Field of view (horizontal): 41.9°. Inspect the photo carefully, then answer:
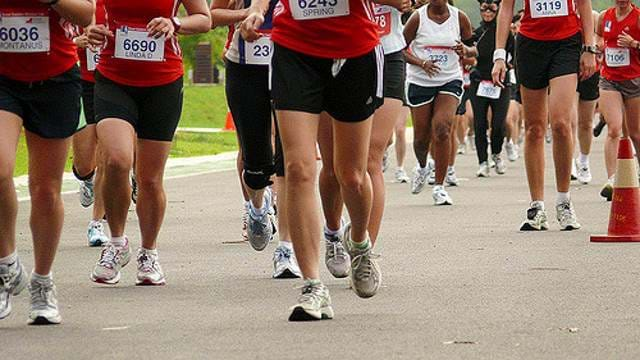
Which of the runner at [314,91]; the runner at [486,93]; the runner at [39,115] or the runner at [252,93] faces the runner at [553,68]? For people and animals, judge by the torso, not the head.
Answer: the runner at [486,93]

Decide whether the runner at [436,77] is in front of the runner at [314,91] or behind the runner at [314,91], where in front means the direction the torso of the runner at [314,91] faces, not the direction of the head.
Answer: behind

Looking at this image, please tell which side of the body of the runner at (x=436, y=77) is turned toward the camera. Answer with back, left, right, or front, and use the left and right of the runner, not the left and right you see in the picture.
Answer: front

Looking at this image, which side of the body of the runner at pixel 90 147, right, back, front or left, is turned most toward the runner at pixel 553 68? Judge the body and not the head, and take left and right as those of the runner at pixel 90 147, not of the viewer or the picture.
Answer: left

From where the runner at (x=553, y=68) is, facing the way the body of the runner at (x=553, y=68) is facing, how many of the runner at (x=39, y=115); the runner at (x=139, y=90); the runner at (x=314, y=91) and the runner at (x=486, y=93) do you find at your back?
1

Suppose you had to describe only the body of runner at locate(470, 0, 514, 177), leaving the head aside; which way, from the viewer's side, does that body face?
toward the camera

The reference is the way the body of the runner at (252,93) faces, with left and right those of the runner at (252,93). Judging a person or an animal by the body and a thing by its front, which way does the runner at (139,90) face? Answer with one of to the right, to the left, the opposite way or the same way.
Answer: the same way

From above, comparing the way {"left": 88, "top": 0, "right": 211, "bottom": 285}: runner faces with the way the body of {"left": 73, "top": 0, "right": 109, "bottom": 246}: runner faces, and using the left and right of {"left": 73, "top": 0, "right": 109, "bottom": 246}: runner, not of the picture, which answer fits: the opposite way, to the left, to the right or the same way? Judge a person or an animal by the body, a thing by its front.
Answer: the same way

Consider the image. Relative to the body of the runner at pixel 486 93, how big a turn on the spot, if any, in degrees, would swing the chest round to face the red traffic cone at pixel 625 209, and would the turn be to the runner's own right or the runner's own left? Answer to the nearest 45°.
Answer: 0° — they already face it

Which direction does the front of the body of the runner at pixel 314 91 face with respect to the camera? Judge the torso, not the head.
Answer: toward the camera
